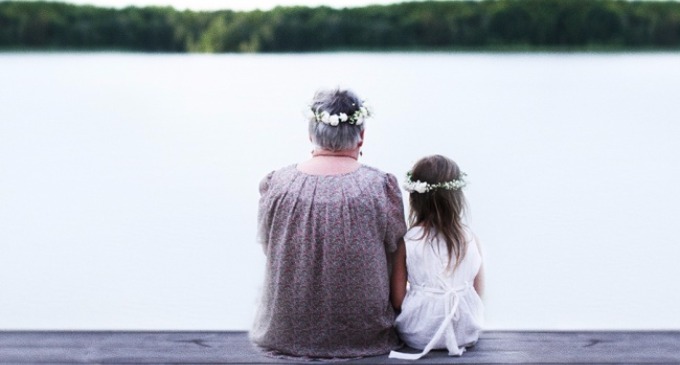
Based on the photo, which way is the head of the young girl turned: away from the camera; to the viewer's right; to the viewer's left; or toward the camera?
away from the camera

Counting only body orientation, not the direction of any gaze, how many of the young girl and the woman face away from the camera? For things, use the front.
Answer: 2

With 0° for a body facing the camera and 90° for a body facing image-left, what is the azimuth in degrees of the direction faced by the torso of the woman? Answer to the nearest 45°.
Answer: approximately 180°

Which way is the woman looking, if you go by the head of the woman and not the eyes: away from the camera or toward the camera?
away from the camera

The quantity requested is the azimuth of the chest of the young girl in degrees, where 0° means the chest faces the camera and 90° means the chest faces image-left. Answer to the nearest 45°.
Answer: approximately 180°
